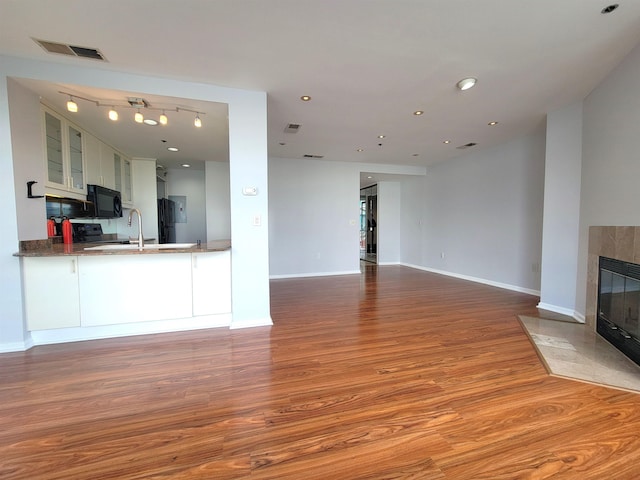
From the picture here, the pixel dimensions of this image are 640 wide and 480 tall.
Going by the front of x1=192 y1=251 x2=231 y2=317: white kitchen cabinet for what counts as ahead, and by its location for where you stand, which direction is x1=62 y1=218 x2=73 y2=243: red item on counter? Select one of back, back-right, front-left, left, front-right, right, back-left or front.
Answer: back-right

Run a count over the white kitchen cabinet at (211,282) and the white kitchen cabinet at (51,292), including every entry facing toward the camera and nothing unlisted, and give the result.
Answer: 2

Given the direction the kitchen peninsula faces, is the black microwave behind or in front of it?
behind

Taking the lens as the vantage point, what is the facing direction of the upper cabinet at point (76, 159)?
facing the viewer and to the right of the viewer

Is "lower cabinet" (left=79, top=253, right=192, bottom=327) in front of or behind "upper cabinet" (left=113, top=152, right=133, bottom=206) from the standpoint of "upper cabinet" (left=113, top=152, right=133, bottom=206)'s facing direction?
in front

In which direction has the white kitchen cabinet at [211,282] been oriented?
toward the camera

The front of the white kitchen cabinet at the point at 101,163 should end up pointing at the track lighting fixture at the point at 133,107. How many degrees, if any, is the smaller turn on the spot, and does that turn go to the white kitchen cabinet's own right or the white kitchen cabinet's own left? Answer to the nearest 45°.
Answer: approximately 45° to the white kitchen cabinet's own right

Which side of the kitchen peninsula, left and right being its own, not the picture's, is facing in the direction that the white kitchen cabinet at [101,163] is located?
back

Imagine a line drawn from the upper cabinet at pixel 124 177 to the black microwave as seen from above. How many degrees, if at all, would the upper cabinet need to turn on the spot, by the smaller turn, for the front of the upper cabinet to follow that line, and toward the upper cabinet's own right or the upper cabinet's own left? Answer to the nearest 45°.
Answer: approximately 45° to the upper cabinet's own right

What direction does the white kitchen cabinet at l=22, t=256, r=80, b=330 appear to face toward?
toward the camera

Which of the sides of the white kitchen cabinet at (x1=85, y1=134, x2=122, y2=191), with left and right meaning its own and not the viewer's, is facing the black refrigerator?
left

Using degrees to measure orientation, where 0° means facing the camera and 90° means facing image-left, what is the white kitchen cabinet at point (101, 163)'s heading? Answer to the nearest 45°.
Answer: approximately 315°

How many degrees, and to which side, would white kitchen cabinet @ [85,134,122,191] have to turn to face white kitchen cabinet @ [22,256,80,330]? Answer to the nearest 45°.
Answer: approximately 45° to its right

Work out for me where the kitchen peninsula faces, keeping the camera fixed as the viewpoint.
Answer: facing the viewer
